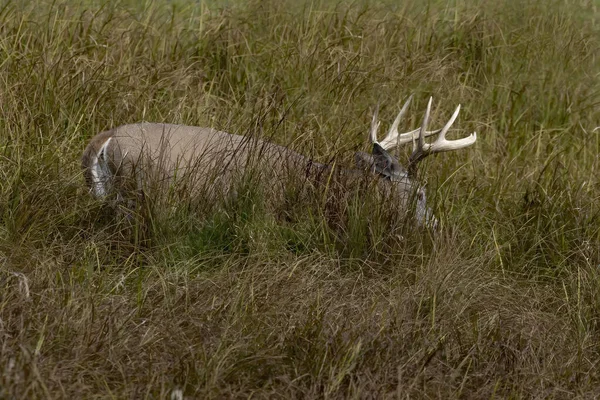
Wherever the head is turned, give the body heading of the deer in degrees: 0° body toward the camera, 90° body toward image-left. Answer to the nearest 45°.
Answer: approximately 270°
